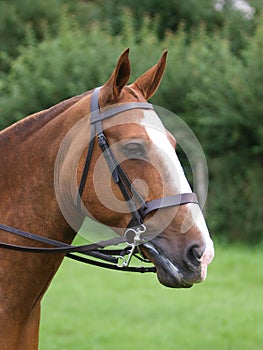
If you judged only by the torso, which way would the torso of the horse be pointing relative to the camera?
to the viewer's right
